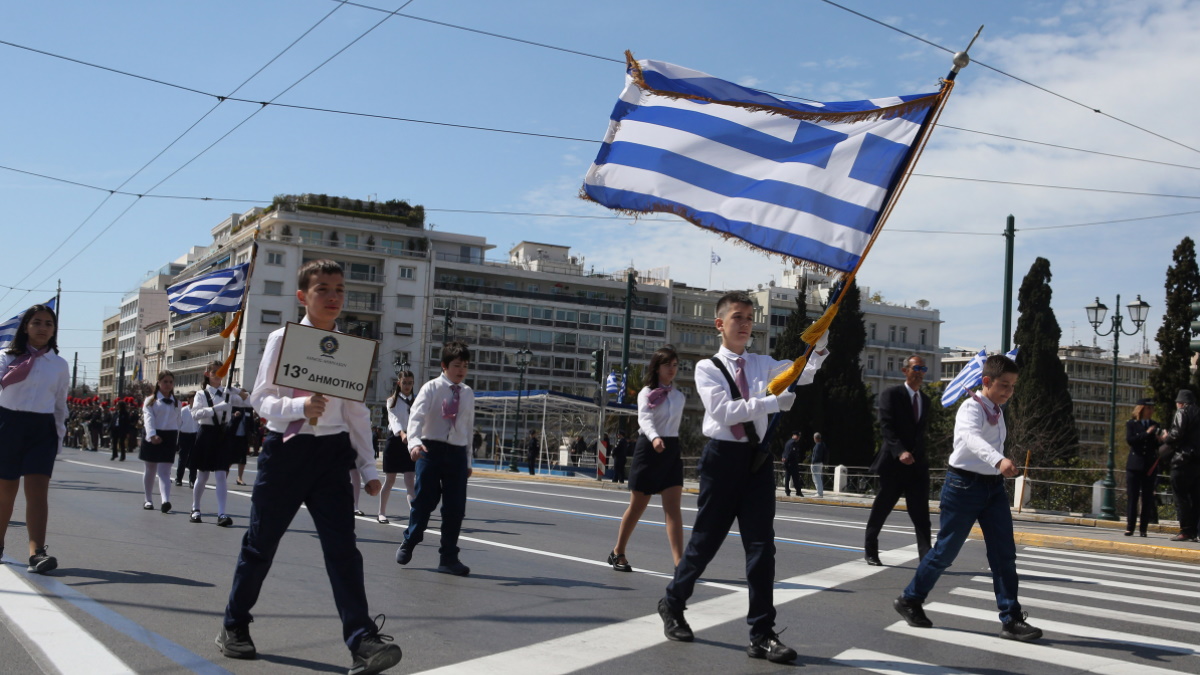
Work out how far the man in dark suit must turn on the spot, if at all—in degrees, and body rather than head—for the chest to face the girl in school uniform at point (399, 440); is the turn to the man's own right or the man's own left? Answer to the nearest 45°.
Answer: approximately 135° to the man's own right
